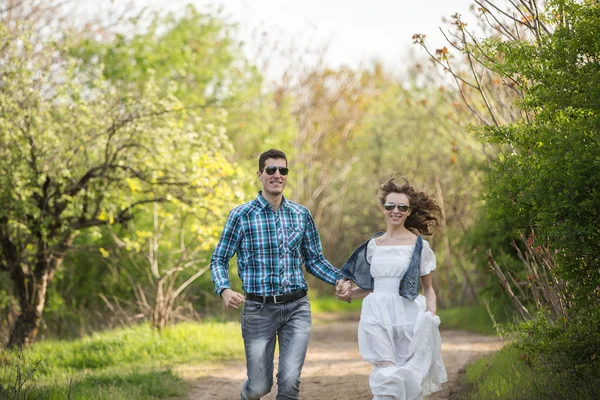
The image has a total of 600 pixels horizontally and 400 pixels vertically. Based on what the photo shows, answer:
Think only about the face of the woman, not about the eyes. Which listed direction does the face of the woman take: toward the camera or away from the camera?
toward the camera

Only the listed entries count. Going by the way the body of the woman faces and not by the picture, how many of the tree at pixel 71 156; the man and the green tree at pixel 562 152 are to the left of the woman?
1

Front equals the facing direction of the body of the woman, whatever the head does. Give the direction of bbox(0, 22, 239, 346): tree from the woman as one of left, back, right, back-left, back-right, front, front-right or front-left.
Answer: back-right

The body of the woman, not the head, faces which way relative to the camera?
toward the camera

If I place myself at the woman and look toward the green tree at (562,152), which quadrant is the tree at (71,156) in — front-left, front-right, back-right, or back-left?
back-left

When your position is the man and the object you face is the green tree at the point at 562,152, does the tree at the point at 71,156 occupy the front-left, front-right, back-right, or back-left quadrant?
back-left

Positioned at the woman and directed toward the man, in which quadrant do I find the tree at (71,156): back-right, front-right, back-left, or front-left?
front-right

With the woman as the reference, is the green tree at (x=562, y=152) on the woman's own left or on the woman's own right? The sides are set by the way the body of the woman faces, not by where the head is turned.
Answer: on the woman's own left

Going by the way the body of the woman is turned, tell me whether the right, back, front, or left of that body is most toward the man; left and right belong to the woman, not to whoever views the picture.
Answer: right

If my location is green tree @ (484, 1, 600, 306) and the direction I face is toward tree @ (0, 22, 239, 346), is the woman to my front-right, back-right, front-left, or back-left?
front-left
